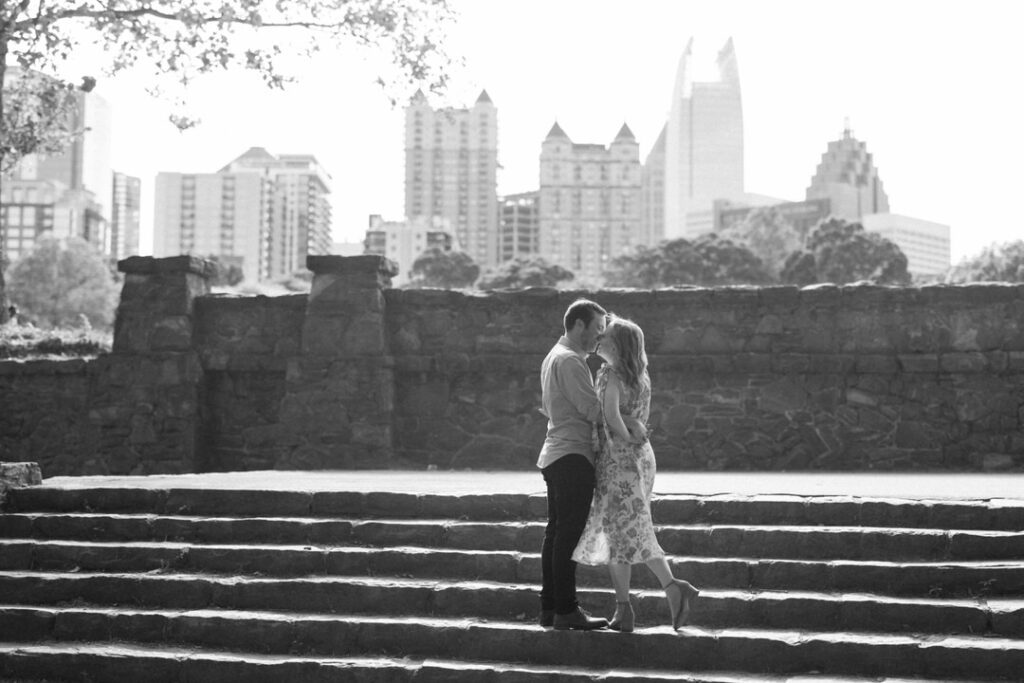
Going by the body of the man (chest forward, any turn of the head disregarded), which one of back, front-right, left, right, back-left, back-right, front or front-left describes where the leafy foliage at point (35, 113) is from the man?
back-left

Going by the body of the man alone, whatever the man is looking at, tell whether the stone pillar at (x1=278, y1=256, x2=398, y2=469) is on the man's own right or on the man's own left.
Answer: on the man's own left

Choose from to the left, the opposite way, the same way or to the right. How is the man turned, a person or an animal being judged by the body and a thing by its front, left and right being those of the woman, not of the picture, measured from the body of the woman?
the opposite way

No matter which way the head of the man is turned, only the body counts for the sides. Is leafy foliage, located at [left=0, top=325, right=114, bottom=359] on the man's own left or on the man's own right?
on the man's own left

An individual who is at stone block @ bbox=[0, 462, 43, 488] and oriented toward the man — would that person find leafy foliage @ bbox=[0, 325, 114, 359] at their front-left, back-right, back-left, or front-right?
back-left

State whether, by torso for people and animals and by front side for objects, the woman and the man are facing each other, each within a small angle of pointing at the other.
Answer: yes

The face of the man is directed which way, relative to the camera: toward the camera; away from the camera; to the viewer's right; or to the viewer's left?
to the viewer's right

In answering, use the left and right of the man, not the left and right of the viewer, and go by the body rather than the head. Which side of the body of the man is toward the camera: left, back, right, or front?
right

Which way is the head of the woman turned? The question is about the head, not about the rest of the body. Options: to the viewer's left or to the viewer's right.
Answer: to the viewer's left

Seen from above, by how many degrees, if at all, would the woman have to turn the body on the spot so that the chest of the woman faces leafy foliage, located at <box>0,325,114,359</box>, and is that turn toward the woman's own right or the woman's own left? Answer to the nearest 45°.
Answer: approximately 45° to the woman's own right

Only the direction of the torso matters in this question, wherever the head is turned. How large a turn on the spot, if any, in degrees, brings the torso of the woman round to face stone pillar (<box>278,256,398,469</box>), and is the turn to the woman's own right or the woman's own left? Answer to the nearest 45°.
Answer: approximately 45° to the woman's own right

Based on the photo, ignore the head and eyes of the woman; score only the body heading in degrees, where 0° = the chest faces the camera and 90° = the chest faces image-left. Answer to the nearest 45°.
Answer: approximately 90°

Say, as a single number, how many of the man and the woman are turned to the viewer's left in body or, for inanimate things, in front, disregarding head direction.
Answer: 1
